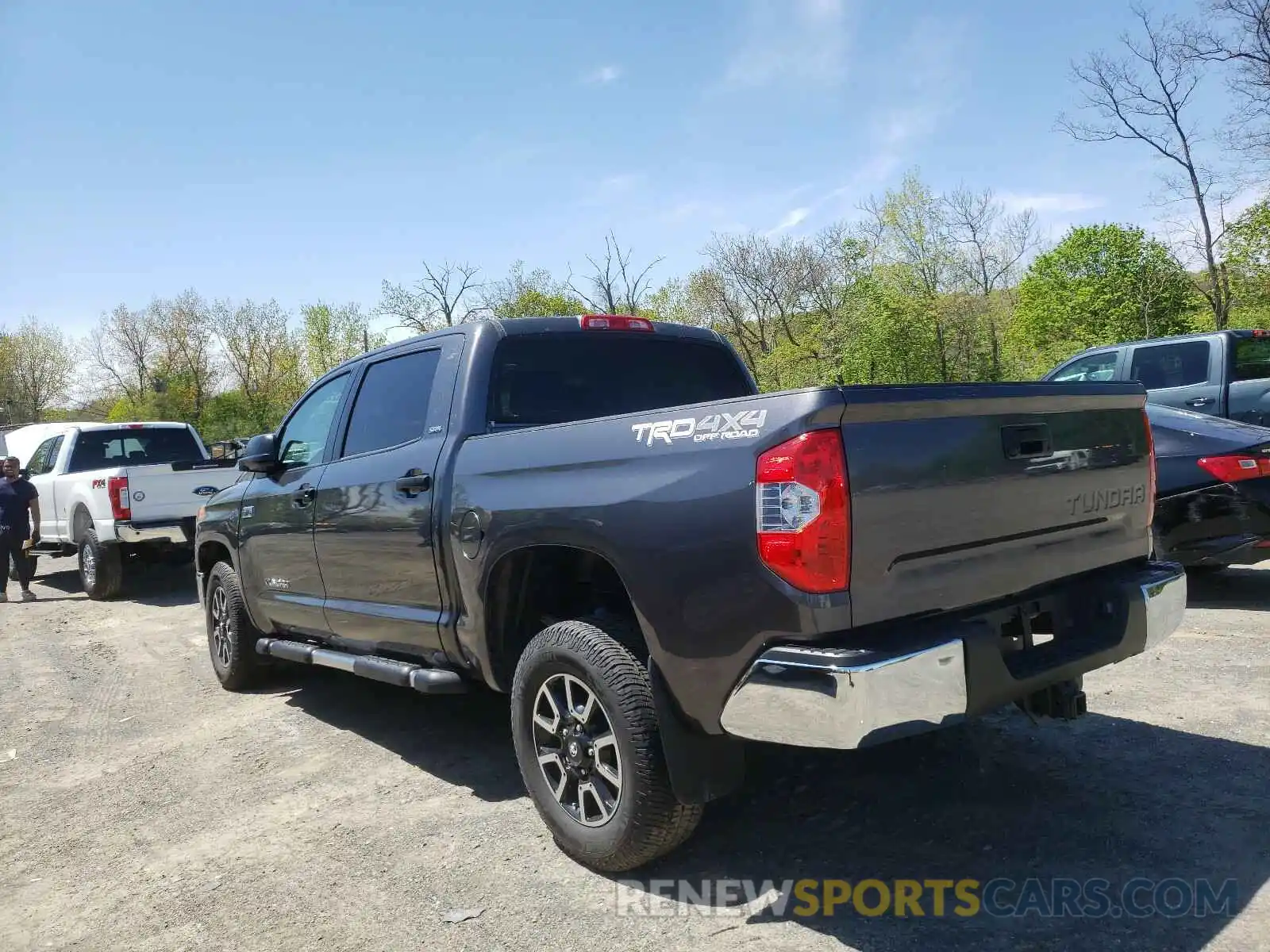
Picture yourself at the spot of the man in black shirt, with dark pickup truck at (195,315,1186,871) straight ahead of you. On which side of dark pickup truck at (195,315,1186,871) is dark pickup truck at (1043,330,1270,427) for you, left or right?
left

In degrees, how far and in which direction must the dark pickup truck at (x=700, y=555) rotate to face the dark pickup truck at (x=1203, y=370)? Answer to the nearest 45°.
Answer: approximately 90° to its right

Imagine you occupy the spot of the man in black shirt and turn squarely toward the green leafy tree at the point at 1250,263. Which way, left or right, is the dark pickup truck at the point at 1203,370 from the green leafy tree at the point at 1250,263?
right

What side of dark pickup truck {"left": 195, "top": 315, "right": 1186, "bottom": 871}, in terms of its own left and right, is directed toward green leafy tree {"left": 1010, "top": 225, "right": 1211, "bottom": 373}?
right

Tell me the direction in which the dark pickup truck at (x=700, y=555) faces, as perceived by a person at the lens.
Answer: facing away from the viewer and to the left of the viewer

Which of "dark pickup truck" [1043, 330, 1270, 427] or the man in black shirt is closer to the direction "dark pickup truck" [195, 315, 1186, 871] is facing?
the man in black shirt

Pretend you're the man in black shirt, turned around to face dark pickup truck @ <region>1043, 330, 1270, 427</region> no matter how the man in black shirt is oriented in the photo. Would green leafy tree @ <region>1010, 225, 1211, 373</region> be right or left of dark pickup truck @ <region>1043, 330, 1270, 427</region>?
left

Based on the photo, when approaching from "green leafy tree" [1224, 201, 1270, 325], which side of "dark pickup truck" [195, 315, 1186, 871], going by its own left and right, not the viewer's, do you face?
right

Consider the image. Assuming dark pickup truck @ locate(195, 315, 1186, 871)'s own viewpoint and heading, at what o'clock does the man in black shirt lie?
The man in black shirt is roughly at 12 o'clock from the dark pickup truck.
